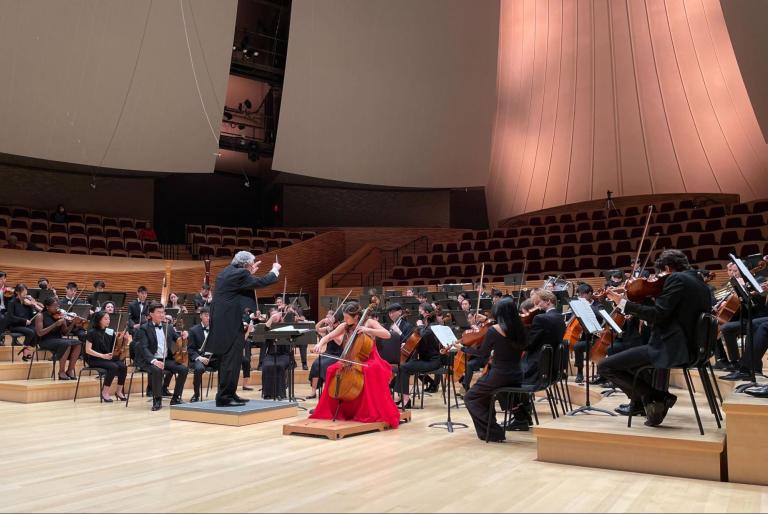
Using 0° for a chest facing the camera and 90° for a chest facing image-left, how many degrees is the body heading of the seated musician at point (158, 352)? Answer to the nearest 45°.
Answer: approximately 315°

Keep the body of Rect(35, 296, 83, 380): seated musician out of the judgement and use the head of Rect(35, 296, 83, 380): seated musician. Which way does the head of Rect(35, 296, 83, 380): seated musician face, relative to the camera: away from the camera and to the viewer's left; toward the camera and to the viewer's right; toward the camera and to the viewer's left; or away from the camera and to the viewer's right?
toward the camera and to the viewer's right

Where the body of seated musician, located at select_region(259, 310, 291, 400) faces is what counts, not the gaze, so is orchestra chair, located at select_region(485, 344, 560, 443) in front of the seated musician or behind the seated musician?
in front

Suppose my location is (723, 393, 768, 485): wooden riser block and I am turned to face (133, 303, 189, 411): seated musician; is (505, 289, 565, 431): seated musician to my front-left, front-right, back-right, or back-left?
front-right

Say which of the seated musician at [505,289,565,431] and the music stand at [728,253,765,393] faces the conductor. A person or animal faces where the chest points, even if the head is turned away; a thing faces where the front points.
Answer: the seated musician

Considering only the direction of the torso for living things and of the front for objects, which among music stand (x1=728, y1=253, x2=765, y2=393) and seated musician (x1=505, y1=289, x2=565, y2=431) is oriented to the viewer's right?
the music stand

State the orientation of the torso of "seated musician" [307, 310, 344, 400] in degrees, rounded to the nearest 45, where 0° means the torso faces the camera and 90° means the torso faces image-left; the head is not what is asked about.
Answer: approximately 45°

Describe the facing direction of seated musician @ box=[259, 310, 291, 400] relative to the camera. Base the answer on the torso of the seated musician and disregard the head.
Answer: toward the camera

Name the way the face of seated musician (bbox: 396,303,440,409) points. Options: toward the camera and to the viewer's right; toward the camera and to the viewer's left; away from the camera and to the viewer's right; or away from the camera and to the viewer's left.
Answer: toward the camera and to the viewer's left

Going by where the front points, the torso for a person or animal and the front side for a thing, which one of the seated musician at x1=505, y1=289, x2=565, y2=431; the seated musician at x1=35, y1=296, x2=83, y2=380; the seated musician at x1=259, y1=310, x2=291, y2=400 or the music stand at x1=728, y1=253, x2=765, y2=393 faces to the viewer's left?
the seated musician at x1=505, y1=289, x2=565, y2=431

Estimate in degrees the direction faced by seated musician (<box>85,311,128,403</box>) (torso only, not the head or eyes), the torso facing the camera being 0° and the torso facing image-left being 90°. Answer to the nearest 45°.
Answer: approximately 315°

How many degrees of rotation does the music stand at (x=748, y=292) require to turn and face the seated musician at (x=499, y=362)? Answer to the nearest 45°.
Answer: approximately 180°

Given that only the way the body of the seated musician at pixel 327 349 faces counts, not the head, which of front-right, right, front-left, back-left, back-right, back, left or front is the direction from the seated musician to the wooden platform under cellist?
front-left

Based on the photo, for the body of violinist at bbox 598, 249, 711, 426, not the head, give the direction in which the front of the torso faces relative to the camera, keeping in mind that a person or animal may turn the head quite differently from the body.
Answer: to the viewer's left
